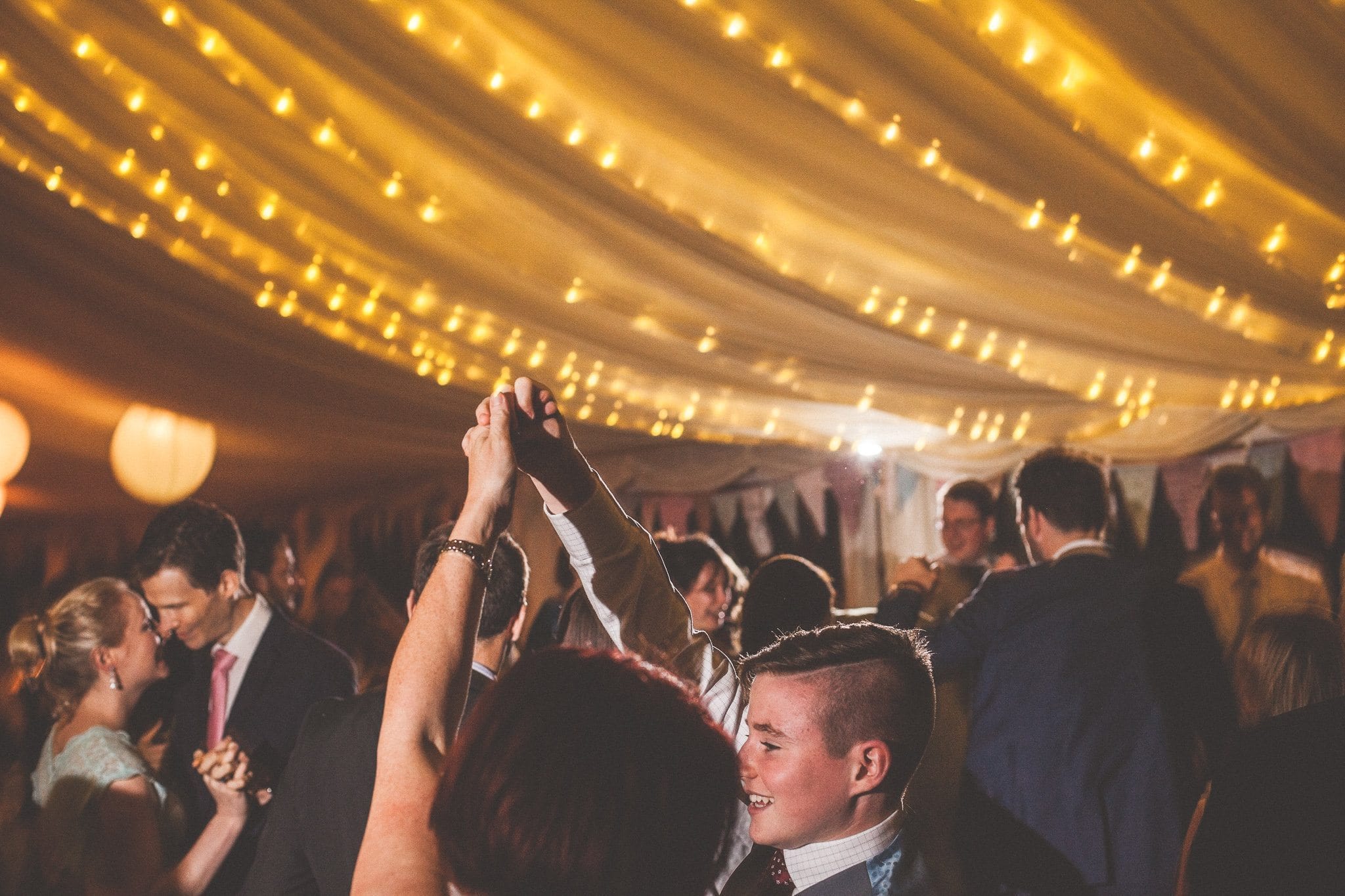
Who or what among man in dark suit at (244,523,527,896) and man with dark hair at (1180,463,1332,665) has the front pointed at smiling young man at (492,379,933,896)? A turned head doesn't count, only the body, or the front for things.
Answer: the man with dark hair

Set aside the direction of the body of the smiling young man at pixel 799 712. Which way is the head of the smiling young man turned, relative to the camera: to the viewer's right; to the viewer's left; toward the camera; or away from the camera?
to the viewer's left

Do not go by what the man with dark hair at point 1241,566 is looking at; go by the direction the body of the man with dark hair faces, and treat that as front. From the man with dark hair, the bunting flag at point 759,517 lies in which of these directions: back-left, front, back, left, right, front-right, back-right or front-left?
back-right

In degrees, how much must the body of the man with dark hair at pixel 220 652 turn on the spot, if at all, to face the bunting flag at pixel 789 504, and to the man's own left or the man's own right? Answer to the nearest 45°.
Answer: approximately 180°

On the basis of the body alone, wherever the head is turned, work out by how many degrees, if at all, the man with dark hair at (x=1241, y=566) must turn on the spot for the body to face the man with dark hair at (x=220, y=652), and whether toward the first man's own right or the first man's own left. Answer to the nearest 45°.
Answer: approximately 45° to the first man's own right

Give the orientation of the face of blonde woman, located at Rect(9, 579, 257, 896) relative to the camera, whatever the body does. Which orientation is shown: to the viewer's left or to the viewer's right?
to the viewer's right

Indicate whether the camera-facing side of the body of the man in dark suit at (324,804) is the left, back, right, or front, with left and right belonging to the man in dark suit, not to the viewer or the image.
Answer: back
